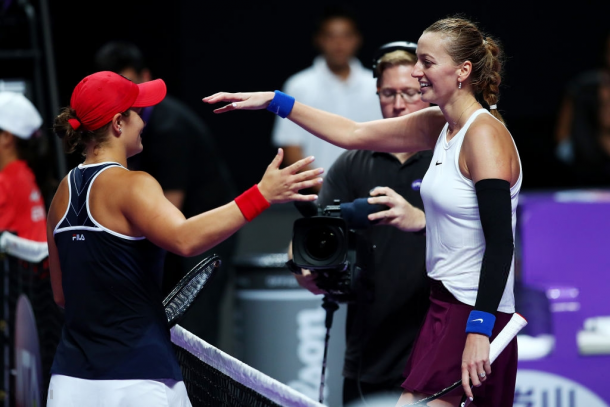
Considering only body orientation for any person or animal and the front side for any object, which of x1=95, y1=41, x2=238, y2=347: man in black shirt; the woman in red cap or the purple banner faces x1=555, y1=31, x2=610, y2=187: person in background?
the woman in red cap

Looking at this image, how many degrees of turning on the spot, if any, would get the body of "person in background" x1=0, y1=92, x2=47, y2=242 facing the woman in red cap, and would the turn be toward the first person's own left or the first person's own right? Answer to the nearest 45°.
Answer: approximately 90° to the first person's own left

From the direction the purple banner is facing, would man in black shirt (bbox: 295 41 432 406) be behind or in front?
in front

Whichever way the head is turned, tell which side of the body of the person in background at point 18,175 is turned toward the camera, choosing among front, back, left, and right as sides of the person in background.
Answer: left

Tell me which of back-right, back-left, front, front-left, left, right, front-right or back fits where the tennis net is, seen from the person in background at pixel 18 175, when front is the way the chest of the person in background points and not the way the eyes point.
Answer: left

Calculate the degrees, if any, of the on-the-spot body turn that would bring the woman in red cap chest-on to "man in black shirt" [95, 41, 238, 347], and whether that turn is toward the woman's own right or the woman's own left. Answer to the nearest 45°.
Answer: approximately 45° to the woman's own left

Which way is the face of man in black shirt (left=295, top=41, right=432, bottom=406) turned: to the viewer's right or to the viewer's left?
to the viewer's left
